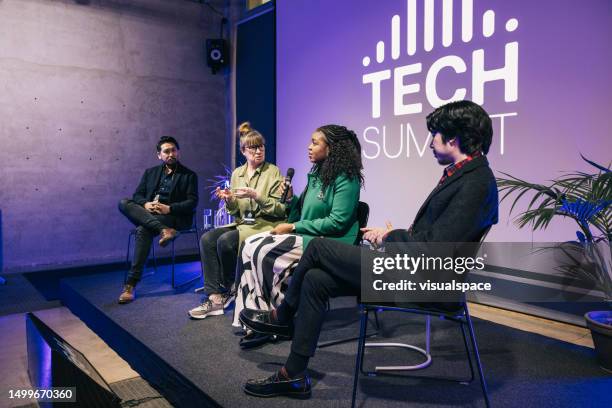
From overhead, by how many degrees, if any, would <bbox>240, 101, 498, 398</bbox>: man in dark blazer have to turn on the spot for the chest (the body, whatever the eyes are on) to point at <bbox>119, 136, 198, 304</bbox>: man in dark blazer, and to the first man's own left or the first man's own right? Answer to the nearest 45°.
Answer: approximately 45° to the first man's own right

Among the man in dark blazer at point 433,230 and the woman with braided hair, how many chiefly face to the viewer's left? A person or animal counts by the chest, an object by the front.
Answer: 2

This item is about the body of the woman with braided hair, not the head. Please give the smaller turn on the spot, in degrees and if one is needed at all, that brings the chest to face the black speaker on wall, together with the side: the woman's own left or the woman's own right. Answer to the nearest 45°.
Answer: approximately 90° to the woman's own right

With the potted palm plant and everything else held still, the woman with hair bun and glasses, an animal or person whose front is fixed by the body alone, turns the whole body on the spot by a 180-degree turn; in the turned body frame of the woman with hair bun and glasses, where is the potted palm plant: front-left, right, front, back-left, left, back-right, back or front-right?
right

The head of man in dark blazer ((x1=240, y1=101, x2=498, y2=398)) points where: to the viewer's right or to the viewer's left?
to the viewer's left

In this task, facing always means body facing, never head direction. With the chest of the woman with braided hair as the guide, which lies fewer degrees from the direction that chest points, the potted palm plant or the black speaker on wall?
the black speaker on wall

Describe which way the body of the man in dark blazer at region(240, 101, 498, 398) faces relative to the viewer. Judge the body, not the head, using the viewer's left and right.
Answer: facing to the left of the viewer

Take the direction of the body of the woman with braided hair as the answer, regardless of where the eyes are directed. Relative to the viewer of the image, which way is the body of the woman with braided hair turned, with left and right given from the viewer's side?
facing to the left of the viewer

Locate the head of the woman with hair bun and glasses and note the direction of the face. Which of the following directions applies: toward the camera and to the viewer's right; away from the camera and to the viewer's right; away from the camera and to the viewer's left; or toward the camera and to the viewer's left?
toward the camera and to the viewer's right

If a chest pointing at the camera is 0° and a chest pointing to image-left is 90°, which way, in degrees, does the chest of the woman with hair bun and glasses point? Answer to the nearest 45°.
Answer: approximately 45°

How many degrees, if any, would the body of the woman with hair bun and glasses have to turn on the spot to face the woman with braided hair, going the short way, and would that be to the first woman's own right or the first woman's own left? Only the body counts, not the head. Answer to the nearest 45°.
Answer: approximately 90° to the first woman's own left

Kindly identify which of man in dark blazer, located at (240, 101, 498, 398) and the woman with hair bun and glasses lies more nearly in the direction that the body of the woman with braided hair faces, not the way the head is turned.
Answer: the woman with hair bun and glasses

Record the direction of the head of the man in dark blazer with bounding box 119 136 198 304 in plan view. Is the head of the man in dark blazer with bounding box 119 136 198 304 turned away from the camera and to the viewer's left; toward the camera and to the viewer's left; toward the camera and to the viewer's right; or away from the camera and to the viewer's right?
toward the camera and to the viewer's right

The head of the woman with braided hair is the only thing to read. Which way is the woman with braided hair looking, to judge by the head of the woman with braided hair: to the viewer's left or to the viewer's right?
to the viewer's left
